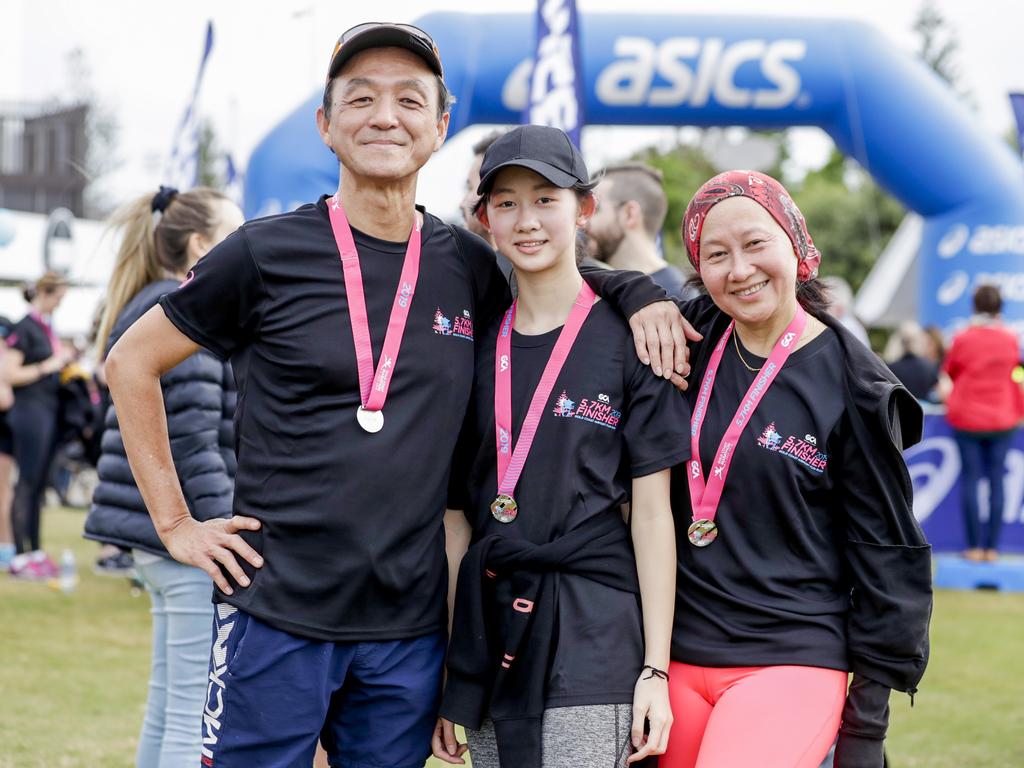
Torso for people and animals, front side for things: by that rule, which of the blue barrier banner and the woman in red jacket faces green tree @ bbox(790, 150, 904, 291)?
the woman in red jacket

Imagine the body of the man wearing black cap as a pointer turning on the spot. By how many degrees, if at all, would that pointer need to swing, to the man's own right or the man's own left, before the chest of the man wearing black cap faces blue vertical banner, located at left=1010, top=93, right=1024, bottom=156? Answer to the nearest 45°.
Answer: approximately 135° to the man's own left

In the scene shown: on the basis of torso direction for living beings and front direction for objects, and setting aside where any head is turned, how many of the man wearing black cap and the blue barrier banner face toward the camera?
2

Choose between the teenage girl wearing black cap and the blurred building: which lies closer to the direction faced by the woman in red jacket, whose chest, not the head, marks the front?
the blurred building

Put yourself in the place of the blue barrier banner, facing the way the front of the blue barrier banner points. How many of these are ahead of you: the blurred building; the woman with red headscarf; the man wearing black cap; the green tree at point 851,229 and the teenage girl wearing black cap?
3

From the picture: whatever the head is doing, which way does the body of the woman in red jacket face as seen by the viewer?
away from the camera

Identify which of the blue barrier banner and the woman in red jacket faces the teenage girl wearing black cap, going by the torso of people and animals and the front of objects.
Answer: the blue barrier banner
